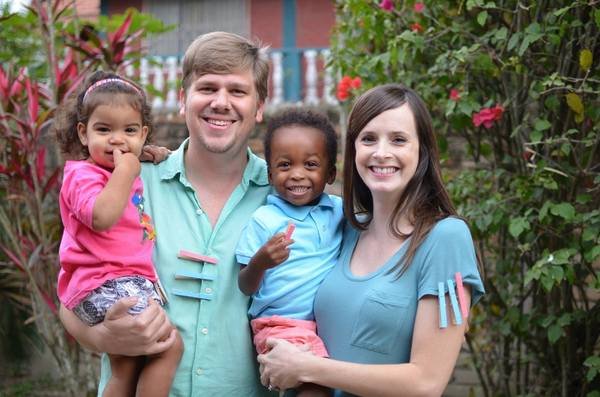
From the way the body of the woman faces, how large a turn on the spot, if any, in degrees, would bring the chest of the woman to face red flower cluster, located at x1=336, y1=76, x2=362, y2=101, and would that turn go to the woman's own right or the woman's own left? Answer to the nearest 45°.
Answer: approximately 135° to the woman's own right

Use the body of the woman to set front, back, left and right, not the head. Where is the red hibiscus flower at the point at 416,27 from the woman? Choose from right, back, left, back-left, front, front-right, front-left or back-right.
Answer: back-right

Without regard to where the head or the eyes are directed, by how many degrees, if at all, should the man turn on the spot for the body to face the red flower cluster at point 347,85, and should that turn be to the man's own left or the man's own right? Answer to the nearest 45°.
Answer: approximately 135° to the man's own left

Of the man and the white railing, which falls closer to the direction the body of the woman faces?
the man

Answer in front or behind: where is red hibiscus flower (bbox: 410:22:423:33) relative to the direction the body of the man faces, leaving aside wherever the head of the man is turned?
behind

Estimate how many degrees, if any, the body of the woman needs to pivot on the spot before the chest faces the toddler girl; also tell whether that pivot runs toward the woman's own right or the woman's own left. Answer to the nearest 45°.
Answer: approximately 45° to the woman's own right

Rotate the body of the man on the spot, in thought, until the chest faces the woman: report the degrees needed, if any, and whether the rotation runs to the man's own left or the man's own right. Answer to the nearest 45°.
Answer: approximately 45° to the man's own left

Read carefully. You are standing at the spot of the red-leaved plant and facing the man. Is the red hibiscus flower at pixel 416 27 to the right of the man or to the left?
left

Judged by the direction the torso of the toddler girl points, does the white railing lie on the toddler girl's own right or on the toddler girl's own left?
on the toddler girl's own left

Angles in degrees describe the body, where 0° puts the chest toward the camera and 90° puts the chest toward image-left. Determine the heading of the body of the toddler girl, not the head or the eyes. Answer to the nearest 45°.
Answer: approximately 315°
